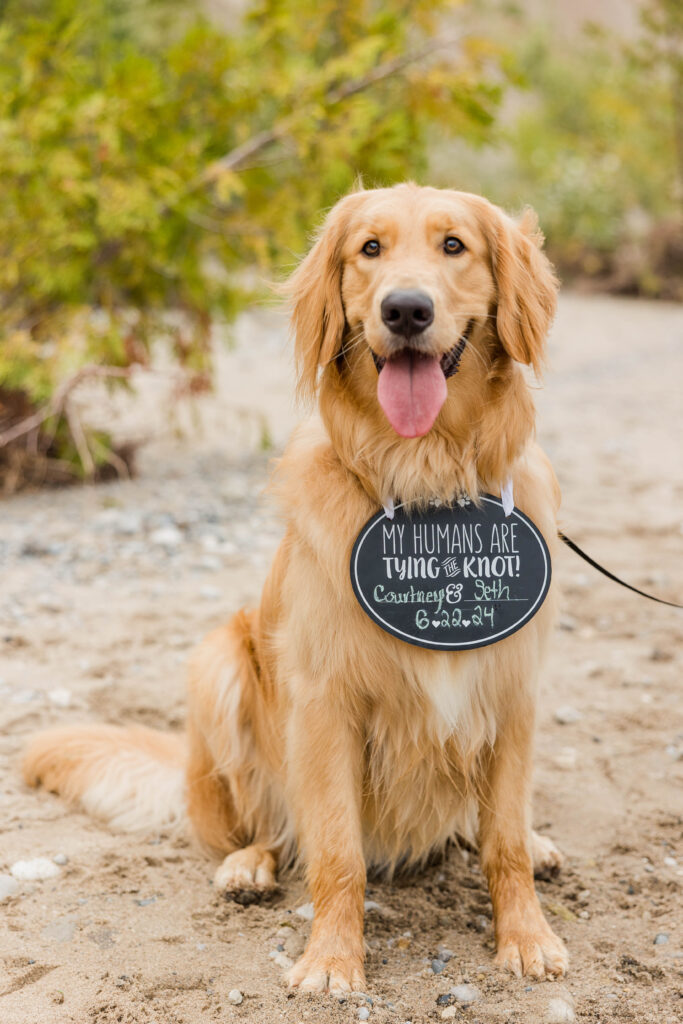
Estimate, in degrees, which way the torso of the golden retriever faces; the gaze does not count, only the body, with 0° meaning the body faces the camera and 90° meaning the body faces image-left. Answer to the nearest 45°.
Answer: approximately 0°

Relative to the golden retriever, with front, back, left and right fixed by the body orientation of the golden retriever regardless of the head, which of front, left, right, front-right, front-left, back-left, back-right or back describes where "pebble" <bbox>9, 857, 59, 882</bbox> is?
right

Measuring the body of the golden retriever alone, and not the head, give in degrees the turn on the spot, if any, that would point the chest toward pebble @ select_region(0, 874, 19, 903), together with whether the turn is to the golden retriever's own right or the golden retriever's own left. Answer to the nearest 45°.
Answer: approximately 90° to the golden retriever's own right

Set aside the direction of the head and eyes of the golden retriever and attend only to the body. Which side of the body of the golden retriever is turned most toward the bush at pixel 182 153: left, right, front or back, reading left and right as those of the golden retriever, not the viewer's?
back

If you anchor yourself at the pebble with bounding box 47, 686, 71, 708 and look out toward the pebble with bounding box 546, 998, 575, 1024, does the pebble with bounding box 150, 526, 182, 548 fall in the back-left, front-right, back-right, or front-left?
back-left
